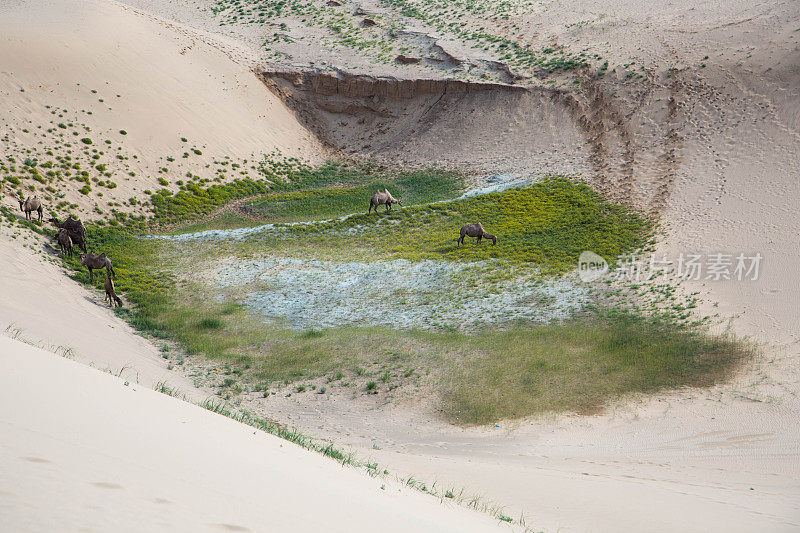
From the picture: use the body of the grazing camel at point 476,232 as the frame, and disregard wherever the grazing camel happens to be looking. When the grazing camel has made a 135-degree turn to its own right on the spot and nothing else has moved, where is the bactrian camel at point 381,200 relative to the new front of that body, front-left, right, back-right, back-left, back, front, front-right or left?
right

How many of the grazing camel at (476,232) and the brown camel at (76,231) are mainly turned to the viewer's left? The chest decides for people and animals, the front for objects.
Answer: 1

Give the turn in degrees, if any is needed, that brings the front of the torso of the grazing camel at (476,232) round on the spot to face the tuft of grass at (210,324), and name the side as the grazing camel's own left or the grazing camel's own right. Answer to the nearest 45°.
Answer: approximately 135° to the grazing camel's own right

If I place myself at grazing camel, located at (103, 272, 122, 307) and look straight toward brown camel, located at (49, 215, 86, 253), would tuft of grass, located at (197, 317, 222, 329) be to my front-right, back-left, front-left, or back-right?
back-right

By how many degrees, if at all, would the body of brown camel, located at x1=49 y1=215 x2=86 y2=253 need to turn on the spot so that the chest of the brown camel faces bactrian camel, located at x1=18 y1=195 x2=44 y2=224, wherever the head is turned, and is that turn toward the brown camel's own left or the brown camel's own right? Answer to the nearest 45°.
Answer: approximately 45° to the brown camel's own right

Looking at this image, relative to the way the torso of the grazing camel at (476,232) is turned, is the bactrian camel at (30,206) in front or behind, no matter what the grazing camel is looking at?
behind

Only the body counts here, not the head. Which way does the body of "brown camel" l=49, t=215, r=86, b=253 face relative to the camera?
to the viewer's left

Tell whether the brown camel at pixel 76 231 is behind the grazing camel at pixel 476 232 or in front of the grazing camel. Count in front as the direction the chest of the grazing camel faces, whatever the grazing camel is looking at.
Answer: behind

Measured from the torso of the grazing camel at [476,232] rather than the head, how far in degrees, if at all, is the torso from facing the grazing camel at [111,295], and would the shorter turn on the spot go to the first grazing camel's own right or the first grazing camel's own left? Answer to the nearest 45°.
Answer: approximately 135° to the first grazing camel's own right

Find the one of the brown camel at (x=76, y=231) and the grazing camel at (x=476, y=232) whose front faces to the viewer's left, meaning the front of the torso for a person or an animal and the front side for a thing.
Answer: the brown camel

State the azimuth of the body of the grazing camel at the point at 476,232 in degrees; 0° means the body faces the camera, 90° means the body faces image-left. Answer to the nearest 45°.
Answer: approximately 270°
